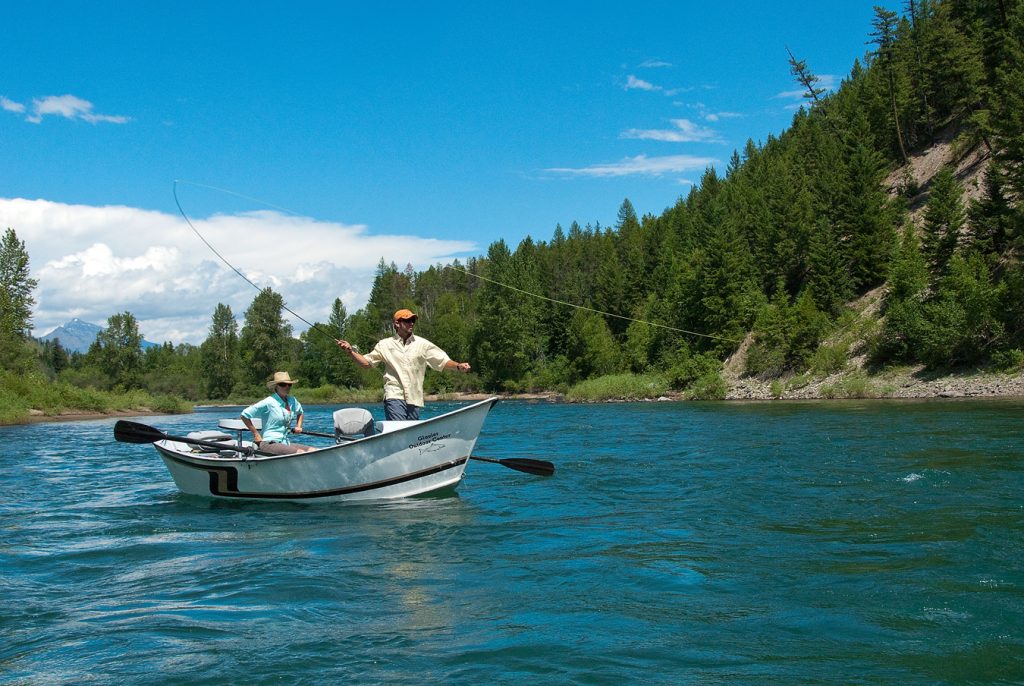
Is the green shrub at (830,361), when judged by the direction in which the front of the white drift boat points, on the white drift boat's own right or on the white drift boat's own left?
on the white drift boat's own left

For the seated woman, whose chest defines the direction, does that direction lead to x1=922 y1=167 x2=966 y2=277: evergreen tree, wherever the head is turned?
no

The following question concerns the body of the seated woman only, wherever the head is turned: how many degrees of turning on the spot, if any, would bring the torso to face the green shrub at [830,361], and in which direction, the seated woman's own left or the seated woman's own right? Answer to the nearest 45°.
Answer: approximately 90° to the seated woman's own left

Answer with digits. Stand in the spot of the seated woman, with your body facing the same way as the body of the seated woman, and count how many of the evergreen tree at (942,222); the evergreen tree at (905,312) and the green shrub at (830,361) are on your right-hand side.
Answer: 0

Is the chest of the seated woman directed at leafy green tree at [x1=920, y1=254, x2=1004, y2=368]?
no

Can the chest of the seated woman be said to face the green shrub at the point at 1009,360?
no

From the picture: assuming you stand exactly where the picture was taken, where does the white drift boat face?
facing to the right of the viewer

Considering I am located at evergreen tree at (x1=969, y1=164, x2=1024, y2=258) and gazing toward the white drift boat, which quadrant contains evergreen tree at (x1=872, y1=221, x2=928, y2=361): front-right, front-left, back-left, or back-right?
front-right

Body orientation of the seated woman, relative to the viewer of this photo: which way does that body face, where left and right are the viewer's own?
facing the viewer and to the right of the viewer

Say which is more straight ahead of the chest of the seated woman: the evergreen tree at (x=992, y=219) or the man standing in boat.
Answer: the man standing in boat

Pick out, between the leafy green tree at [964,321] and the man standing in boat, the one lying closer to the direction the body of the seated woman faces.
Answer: the man standing in boat

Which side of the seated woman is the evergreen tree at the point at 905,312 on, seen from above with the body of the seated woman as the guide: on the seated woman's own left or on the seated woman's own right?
on the seated woman's own left
